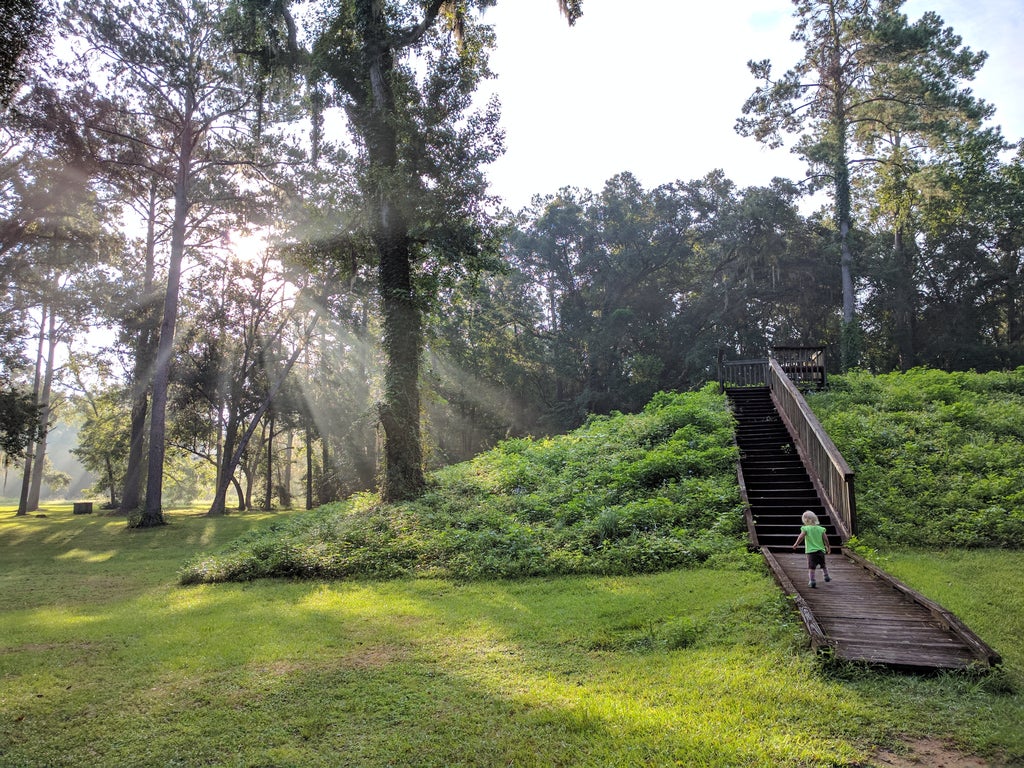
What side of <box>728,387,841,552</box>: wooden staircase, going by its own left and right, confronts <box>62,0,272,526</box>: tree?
right

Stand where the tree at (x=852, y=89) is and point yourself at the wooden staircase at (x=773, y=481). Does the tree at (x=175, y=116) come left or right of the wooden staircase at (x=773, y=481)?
right

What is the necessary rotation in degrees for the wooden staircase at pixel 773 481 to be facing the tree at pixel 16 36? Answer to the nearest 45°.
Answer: approximately 45° to its right

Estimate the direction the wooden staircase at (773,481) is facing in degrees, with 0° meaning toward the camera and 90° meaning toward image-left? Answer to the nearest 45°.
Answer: approximately 0°

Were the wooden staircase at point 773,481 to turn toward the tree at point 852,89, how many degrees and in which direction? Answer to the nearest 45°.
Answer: approximately 180°
